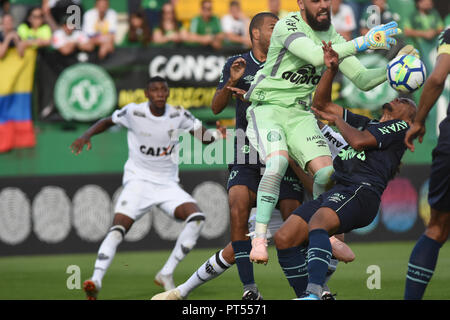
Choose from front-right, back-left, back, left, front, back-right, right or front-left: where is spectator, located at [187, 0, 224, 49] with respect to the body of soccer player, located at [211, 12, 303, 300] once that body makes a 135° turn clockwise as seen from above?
right

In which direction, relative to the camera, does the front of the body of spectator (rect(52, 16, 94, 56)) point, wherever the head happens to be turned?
toward the camera

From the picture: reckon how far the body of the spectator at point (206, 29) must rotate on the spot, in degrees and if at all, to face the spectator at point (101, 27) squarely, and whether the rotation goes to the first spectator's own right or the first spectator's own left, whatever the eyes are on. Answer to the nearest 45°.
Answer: approximately 90° to the first spectator's own right

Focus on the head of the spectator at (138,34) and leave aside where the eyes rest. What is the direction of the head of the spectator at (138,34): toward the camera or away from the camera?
toward the camera

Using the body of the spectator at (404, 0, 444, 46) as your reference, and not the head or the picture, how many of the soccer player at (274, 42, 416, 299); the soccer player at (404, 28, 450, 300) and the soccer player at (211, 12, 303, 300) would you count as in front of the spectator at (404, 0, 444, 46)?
3

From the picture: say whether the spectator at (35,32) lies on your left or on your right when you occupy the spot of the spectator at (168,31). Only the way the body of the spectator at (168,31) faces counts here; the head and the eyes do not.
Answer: on your right

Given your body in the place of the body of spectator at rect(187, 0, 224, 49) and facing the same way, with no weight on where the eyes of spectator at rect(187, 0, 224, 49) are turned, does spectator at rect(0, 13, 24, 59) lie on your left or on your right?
on your right

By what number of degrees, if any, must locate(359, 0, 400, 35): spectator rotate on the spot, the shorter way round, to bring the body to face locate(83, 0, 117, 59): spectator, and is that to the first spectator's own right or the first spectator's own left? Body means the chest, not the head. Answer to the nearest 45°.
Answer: approximately 90° to the first spectator's own right

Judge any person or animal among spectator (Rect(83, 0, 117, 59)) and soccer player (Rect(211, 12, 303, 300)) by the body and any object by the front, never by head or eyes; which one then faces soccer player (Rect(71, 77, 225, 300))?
the spectator

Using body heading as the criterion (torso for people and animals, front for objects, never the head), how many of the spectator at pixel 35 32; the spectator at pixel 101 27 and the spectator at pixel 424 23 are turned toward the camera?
3

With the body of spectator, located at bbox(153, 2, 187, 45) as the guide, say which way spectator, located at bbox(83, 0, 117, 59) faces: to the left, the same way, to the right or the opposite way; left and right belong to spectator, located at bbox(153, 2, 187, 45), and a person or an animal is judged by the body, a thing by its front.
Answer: the same way

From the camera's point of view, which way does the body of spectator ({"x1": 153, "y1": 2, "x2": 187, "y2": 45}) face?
toward the camera

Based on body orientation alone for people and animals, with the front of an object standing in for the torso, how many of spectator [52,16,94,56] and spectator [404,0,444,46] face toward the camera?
2

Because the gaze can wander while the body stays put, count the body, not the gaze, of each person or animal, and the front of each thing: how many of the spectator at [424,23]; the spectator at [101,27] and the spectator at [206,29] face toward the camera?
3

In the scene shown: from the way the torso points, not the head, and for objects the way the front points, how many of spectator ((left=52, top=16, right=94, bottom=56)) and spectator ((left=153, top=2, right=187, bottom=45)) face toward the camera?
2

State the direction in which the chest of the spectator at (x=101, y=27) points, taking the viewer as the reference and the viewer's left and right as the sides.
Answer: facing the viewer
